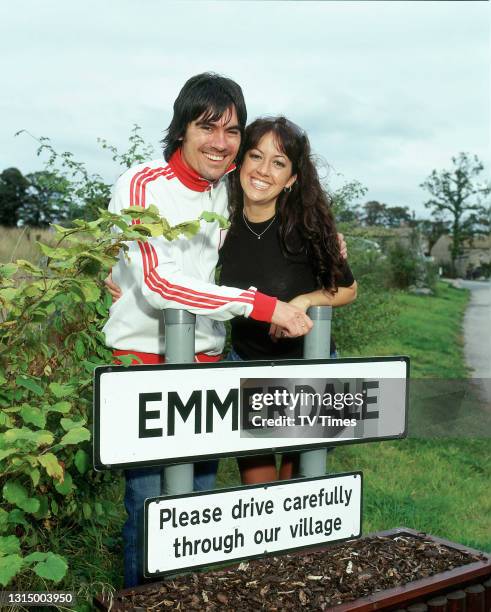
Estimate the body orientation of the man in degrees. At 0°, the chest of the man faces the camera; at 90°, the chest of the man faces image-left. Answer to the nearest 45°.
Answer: approximately 315°

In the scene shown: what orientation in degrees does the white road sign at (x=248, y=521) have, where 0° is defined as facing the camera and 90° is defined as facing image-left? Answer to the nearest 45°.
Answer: approximately 315°
